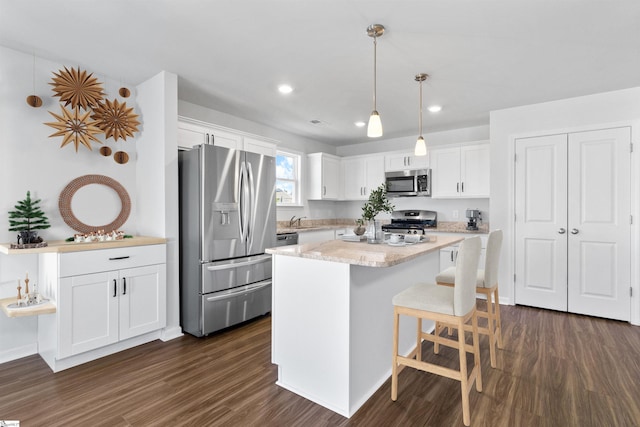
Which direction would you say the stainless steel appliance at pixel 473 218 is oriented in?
toward the camera

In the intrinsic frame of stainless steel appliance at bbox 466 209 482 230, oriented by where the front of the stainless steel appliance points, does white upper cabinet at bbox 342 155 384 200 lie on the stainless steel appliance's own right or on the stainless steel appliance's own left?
on the stainless steel appliance's own right

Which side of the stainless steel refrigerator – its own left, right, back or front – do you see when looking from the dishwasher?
left

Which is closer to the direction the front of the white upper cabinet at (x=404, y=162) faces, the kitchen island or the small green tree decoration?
the kitchen island

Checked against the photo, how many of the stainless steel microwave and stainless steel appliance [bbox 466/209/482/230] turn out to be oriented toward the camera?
2

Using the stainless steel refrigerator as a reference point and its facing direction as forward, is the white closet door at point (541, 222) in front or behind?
in front

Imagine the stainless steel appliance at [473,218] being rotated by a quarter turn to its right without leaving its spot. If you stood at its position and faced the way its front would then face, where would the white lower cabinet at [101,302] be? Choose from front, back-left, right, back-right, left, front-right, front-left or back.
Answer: front-left

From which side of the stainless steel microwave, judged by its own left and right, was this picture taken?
front

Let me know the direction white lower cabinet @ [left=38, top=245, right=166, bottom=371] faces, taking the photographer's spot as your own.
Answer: facing the viewer and to the right of the viewer

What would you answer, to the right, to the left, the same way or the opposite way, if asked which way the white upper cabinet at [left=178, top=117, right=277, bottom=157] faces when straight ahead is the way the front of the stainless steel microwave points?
to the left

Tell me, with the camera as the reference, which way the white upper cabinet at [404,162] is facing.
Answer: facing the viewer

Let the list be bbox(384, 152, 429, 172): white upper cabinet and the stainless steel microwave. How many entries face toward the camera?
2

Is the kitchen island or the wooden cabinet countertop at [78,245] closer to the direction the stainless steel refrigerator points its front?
the kitchen island

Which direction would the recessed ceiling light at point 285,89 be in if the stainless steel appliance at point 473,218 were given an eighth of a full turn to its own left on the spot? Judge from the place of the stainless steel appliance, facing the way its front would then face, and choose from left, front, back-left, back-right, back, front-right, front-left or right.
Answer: right
